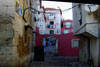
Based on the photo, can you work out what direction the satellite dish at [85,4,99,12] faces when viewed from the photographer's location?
facing the viewer and to the left of the viewer
